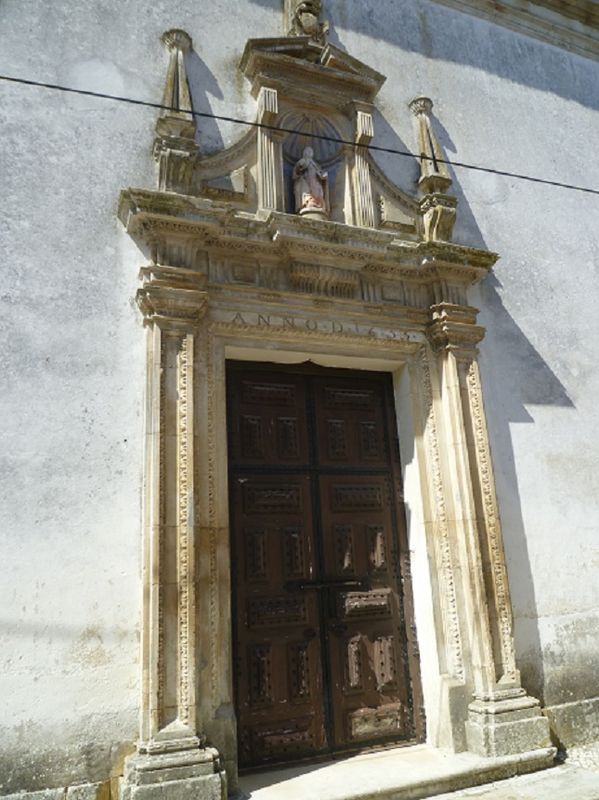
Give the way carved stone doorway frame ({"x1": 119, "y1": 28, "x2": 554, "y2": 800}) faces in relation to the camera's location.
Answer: facing the viewer and to the right of the viewer
